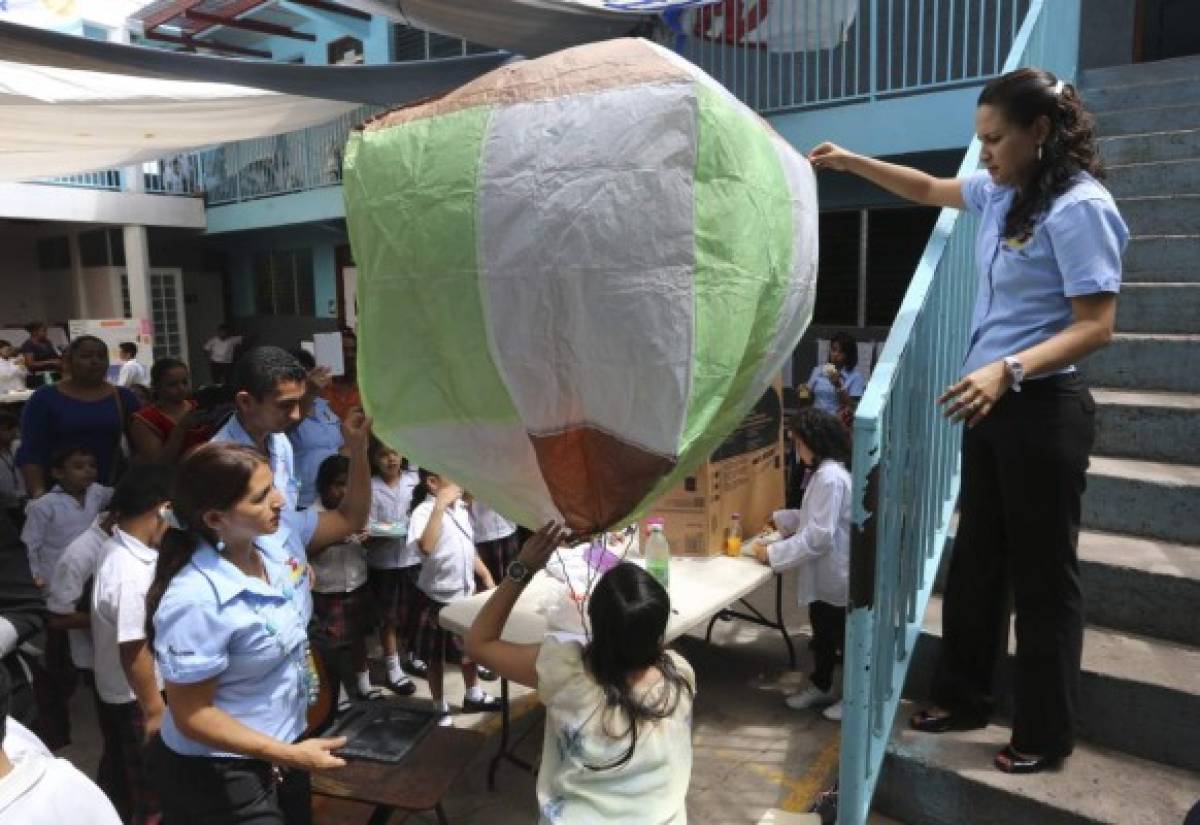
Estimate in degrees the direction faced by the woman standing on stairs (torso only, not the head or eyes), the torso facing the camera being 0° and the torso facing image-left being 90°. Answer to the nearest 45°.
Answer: approximately 45°

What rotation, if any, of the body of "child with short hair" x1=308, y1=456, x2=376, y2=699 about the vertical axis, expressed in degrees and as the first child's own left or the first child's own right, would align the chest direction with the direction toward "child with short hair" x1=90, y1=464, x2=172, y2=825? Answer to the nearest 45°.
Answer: approximately 90° to the first child's own right

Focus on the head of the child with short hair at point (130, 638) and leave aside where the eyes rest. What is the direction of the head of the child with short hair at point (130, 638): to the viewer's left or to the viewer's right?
to the viewer's right

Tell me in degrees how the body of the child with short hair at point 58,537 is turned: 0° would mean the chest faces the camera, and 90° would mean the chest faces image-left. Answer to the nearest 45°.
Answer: approximately 315°

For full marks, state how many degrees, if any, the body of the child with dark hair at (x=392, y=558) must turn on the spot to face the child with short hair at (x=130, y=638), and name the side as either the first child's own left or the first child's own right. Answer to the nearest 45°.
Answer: approximately 90° to the first child's own right

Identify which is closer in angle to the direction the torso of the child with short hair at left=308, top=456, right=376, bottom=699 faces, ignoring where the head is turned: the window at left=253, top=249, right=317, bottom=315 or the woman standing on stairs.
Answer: the woman standing on stairs
